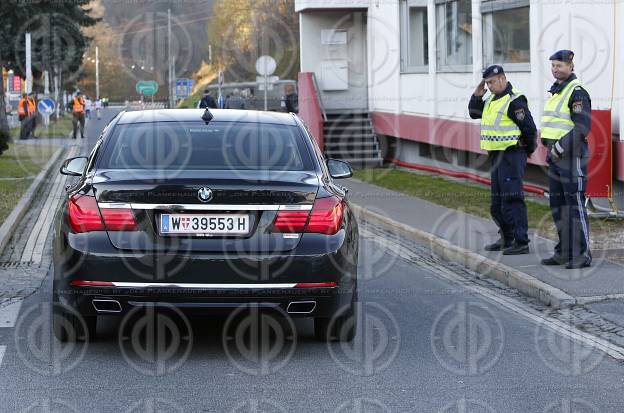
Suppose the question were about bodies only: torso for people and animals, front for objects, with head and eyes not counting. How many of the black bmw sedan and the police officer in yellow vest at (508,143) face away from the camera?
1

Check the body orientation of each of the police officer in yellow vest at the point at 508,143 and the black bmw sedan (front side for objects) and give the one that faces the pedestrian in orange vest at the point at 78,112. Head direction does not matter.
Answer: the black bmw sedan

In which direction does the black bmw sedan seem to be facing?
away from the camera

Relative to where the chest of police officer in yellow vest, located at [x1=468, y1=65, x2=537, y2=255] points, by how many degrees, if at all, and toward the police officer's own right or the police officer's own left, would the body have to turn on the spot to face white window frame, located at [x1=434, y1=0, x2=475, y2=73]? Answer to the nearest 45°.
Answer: approximately 135° to the police officer's own right

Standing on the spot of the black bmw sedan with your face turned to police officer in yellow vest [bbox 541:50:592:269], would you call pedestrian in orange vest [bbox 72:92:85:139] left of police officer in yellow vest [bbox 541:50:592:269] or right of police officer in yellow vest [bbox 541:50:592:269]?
left

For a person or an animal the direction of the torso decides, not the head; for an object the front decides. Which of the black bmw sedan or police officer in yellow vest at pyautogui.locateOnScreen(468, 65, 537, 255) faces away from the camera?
the black bmw sedan

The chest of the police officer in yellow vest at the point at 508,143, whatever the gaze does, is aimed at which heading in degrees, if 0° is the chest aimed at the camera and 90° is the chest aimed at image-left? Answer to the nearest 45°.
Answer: approximately 45°

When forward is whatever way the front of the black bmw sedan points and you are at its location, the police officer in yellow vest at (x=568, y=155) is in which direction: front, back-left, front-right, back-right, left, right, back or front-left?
front-right

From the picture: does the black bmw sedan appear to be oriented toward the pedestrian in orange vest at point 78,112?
yes

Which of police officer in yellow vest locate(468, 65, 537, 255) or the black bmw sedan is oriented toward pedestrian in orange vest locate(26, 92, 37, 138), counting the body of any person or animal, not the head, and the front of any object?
the black bmw sedan

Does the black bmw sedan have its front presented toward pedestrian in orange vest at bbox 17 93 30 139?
yes

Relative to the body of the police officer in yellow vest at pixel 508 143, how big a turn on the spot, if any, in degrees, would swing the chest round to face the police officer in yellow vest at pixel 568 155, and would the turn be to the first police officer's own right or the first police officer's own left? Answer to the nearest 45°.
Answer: approximately 90° to the first police officer's own left

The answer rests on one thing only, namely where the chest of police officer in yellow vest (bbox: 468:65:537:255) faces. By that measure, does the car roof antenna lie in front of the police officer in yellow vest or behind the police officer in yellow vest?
in front
